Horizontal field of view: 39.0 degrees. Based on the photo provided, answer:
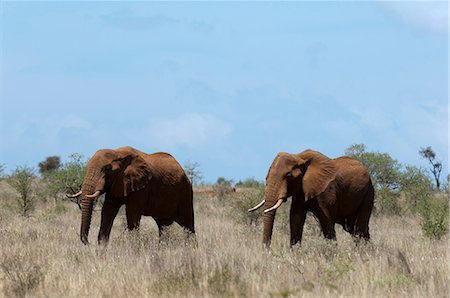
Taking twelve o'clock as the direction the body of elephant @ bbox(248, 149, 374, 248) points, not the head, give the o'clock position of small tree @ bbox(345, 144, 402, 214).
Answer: The small tree is roughly at 5 o'clock from the elephant.

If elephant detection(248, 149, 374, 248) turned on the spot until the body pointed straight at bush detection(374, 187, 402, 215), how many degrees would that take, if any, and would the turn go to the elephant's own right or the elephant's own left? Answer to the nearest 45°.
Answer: approximately 135° to the elephant's own right

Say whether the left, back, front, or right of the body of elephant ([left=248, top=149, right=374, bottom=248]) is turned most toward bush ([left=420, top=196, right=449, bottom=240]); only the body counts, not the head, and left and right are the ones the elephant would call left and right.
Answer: back

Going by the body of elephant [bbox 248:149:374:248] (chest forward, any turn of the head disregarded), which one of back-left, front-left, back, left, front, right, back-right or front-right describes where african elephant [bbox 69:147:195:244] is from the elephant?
front-right

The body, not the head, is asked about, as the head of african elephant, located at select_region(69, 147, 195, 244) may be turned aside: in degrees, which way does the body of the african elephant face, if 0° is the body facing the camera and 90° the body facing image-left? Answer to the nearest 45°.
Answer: approximately 45°

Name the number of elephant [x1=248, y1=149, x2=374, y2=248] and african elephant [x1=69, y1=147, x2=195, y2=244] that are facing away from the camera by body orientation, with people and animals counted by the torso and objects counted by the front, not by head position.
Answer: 0

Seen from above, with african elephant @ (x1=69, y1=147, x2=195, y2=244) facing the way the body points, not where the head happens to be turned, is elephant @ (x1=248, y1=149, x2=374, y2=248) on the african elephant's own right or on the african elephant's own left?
on the african elephant's own left

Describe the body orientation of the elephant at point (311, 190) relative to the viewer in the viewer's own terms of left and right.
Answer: facing the viewer and to the left of the viewer
